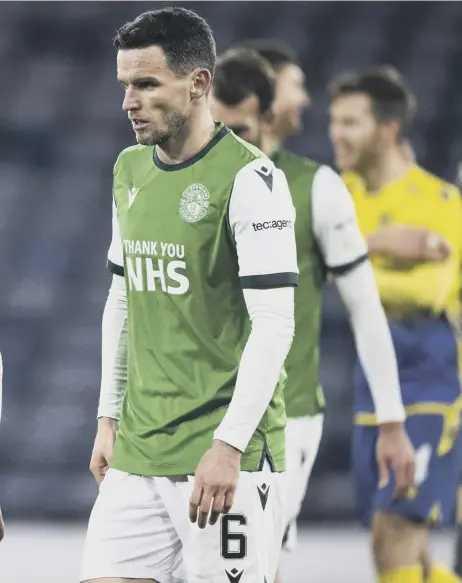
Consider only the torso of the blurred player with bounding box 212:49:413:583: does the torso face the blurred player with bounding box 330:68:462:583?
no

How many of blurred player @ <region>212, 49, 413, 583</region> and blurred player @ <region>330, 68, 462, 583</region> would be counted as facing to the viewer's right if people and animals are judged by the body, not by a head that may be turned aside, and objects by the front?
0

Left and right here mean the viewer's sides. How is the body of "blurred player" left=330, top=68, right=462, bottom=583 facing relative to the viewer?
facing the viewer and to the left of the viewer

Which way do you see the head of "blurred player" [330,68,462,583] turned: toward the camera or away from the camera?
toward the camera

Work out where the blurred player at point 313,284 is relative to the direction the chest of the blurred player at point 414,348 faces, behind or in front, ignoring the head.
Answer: in front

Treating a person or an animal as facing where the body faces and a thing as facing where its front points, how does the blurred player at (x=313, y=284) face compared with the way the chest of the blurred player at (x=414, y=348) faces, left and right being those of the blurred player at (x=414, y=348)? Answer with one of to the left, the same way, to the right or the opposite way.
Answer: the same way
